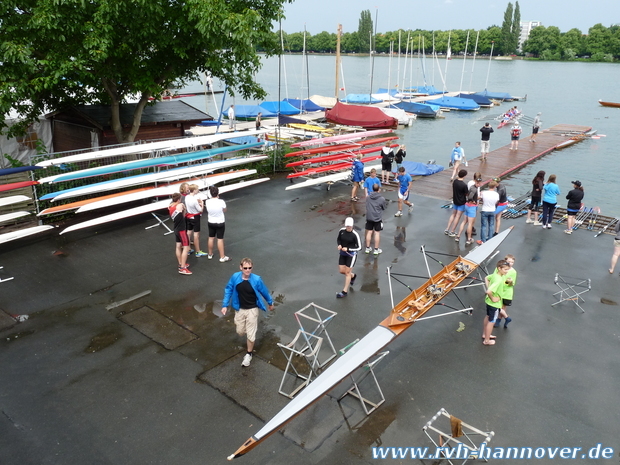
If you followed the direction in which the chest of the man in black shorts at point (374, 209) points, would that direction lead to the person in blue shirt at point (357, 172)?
yes

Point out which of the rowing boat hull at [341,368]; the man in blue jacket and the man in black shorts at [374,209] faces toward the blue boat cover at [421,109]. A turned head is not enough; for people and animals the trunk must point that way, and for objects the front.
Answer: the man in black shorts

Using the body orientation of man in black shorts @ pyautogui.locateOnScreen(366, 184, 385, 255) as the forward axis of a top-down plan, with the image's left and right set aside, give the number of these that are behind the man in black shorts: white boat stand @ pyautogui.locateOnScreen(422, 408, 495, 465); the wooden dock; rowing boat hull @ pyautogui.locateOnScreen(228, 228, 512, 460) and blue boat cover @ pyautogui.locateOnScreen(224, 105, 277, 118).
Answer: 2

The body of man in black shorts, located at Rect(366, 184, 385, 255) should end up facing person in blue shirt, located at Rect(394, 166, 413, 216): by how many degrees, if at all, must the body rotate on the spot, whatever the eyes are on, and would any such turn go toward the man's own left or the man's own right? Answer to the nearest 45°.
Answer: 0° — they already face them

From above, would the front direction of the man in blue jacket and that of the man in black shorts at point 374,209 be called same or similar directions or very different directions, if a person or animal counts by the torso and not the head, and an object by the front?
very different directions

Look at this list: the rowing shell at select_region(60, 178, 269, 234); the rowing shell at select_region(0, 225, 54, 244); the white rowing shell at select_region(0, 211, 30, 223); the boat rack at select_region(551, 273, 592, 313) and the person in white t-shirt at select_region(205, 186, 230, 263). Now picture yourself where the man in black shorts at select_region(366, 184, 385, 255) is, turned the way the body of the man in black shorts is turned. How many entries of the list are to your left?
4

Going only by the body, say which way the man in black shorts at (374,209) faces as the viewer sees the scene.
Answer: away from the camera

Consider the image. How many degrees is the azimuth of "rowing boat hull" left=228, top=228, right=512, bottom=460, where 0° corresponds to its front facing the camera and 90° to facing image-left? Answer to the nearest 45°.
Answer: approximately 45°

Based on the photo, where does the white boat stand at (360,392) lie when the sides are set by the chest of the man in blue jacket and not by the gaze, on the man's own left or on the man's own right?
on the man's own left

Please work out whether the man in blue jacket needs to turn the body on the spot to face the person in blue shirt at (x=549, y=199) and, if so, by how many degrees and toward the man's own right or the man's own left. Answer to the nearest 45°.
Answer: approximately 135° to the man's own left

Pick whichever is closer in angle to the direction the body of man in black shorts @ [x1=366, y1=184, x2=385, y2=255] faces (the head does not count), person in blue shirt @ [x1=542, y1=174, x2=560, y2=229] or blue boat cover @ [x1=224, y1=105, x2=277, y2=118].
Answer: the blue boat cover

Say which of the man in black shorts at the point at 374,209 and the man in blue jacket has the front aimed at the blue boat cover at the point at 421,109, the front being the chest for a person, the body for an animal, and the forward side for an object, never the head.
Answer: the man in black shorts
